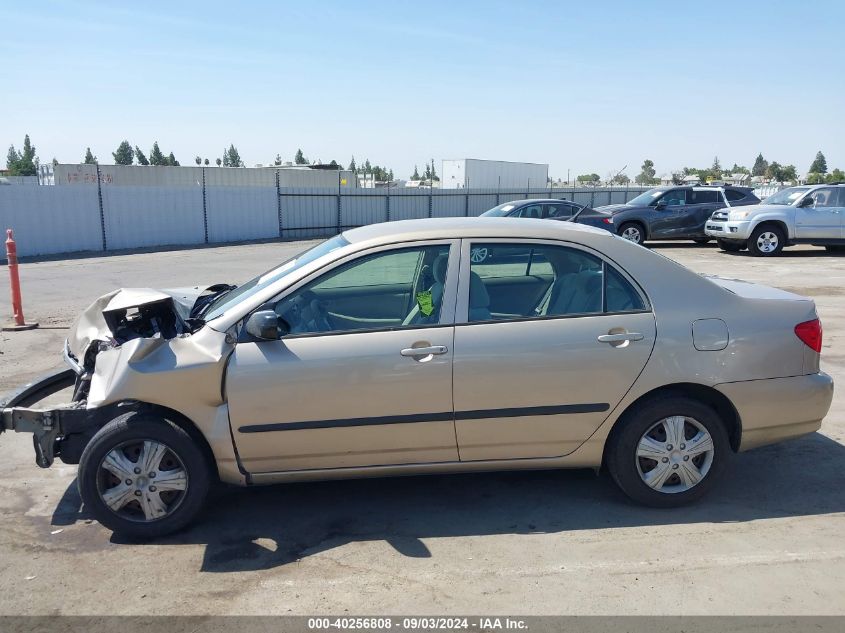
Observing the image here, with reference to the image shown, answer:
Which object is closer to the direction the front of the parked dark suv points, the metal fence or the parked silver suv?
the metal fence

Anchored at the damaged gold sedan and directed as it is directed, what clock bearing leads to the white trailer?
The white trailer is roughly at 3 o'clock from the damaged gold sedan.

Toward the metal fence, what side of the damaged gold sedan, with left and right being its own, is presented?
right

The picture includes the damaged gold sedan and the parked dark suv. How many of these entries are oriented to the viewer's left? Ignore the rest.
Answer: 2

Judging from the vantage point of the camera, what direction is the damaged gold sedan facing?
facing to the left of the viewer

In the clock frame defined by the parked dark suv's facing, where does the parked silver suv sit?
The parked silver suv is roughly at 7 o'clock from the parked dark suv.

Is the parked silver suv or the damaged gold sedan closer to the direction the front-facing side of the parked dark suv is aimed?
the damaged gold sedan

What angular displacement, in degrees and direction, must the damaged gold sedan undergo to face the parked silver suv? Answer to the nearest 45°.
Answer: approximately 135° to its right

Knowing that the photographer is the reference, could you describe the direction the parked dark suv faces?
facing to the left of the viewer
